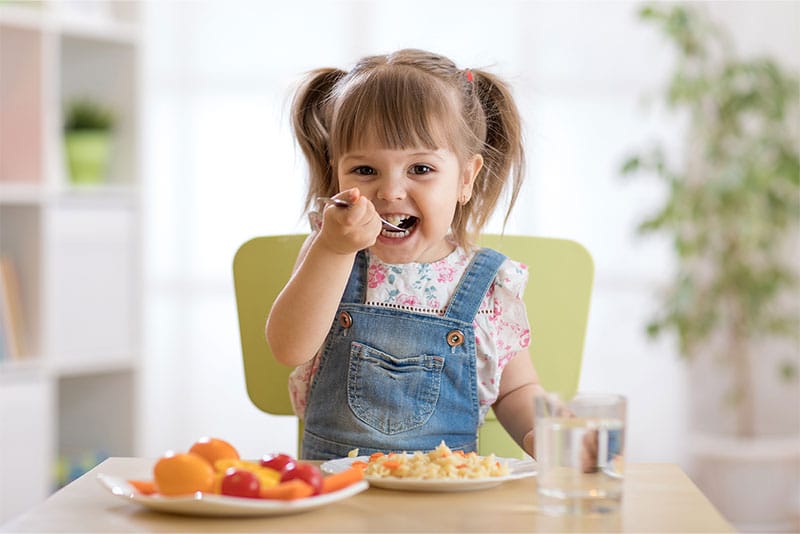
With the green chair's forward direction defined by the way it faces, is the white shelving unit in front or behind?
behind

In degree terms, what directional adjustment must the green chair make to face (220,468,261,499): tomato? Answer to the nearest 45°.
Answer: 0° — it already faces it

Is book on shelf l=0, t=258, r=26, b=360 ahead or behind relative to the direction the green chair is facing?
behind

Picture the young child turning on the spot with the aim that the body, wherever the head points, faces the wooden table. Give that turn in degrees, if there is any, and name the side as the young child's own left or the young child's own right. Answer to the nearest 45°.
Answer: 0° — they already face it

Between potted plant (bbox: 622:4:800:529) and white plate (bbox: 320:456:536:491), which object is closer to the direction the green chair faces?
the white plate

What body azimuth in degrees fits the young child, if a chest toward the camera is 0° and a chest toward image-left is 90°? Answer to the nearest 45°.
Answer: approximately 0°

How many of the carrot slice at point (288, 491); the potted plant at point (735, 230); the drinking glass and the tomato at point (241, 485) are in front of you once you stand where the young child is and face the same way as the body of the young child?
3

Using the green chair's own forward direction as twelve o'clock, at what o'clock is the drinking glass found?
The drinking glass is roughly at 12 o'clock from the green chair.

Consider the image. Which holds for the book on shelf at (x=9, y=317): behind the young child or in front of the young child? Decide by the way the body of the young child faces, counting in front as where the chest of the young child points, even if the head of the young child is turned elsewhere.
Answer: behind

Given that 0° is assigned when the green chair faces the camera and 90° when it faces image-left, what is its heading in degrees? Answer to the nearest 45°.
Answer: approximately 0°
